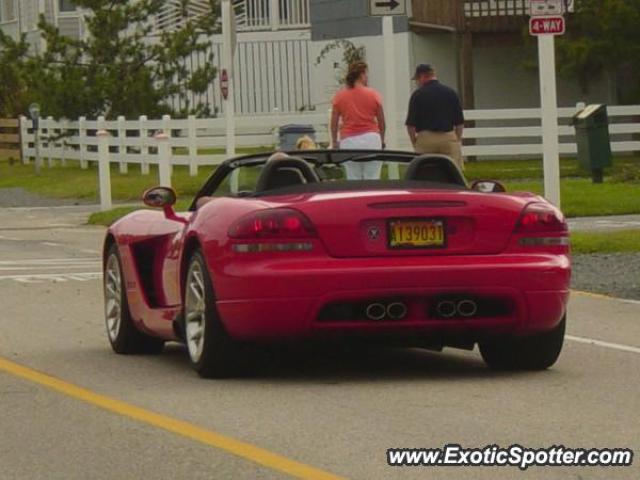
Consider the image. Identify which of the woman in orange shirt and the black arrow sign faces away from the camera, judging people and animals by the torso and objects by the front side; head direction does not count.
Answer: the woman in orange shirt

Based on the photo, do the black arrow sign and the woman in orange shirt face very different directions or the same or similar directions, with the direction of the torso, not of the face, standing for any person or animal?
very different directions

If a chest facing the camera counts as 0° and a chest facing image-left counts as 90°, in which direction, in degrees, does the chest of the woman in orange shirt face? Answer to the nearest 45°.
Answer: approximately 180°

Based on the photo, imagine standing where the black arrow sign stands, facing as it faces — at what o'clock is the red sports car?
The red sports car is roughly at 12 o'clock from the black arrow sign.
